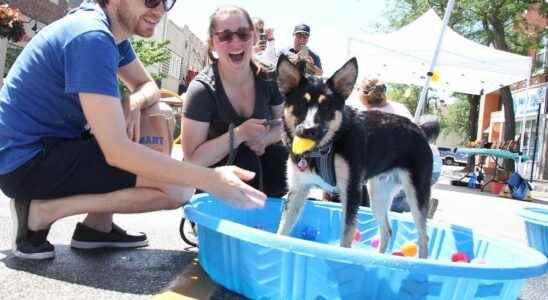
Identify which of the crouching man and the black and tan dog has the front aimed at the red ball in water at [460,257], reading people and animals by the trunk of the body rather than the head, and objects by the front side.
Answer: the crouching man

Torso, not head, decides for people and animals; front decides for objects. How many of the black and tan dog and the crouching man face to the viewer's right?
1

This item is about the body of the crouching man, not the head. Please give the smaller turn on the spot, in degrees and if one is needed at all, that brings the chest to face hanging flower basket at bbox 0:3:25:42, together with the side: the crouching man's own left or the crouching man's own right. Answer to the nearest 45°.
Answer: approximately 90° to the crouching man's own left

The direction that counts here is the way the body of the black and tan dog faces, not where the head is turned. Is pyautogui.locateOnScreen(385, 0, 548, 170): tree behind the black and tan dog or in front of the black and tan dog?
behind

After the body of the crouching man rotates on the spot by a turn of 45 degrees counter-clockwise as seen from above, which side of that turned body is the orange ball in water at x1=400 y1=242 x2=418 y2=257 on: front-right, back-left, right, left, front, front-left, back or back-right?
front-right

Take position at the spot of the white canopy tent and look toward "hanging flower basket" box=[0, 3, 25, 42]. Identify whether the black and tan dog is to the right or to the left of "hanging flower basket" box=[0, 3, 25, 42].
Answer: left

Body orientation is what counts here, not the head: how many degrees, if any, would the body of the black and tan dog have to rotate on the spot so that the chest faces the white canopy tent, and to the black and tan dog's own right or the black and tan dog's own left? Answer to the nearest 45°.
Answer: approximately 135° to the black and tan dog's own right

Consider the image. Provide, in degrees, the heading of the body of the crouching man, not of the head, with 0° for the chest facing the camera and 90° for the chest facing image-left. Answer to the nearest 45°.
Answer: approximately 270°

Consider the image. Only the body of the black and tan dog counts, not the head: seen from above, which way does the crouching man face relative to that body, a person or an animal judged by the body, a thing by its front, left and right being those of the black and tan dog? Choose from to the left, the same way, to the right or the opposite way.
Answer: the opposite way

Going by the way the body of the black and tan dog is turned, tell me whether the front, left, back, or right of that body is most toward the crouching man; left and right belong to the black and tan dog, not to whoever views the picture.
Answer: front

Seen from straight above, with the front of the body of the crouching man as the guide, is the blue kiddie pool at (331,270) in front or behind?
in front
